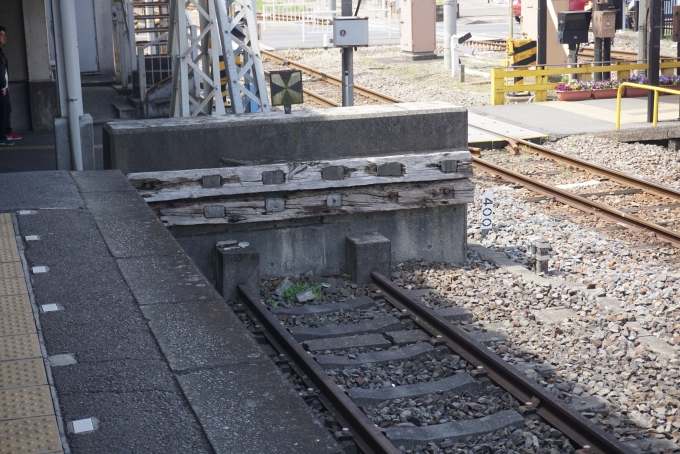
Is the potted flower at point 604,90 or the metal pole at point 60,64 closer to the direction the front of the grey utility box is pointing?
the metal pole

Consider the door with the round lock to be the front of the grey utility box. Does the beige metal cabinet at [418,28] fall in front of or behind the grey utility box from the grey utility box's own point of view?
behind

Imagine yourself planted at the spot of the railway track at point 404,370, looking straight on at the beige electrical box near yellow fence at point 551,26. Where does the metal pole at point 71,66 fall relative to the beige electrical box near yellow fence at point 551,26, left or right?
left

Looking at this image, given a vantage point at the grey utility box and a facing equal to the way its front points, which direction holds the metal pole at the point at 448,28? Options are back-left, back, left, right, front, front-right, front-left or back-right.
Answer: back

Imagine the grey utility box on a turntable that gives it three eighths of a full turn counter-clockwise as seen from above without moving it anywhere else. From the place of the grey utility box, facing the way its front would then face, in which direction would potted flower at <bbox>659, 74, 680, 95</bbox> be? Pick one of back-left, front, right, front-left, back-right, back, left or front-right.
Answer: front

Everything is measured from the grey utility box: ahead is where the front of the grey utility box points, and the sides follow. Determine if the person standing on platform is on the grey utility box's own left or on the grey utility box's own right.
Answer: on the grey utility box's own right

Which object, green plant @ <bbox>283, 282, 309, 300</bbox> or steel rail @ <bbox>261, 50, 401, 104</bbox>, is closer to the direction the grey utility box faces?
the green plant

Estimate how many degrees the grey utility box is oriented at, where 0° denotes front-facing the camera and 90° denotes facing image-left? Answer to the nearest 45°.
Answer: approximately 0°

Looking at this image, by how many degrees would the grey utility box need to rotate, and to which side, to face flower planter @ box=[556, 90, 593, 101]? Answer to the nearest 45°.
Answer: approximately 135° to its left

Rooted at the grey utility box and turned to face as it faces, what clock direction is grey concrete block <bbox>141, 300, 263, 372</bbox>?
The grey concrete block is roughly at 12 o'clock from the grey utility box.

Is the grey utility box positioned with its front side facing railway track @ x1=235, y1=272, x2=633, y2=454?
yes

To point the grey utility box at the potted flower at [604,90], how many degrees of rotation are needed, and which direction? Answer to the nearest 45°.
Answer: approximately 135° to its left

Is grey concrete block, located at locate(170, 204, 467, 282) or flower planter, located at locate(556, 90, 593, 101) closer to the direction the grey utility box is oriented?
the grey concrete block

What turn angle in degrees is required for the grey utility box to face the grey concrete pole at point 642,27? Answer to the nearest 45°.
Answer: approximately 135° to its left
